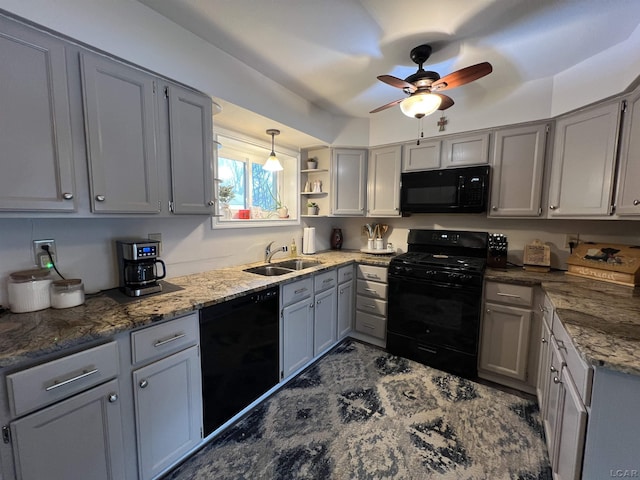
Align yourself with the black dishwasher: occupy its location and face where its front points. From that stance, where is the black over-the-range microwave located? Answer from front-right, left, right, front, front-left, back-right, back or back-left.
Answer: front-left

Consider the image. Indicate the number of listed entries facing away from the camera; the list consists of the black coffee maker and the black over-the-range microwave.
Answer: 0

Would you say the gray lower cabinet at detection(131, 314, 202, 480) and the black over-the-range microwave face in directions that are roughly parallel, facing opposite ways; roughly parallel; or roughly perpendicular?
roughly perpendicular

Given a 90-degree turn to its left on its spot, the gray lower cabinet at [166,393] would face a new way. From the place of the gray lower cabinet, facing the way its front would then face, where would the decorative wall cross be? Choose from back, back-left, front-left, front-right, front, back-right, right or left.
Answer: front-right

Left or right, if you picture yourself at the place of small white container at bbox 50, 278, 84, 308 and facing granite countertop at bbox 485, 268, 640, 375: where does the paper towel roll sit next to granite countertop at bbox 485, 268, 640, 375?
left

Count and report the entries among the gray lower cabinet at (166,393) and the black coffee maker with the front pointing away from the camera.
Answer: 0

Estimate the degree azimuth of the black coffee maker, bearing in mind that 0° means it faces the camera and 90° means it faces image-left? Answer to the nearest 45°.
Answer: approximately 315°

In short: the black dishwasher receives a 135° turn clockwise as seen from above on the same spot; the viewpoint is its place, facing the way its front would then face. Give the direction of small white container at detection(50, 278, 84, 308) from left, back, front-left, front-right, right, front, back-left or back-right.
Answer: front

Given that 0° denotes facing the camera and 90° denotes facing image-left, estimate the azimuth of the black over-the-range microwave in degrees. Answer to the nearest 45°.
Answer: approximately 0°

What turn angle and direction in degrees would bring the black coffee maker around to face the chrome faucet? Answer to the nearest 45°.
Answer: approximately 90° to its left

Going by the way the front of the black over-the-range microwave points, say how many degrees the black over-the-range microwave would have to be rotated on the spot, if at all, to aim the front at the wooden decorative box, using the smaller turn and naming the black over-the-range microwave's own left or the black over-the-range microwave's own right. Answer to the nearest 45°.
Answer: approximately 90° to the black over-the-range microwave's own left
